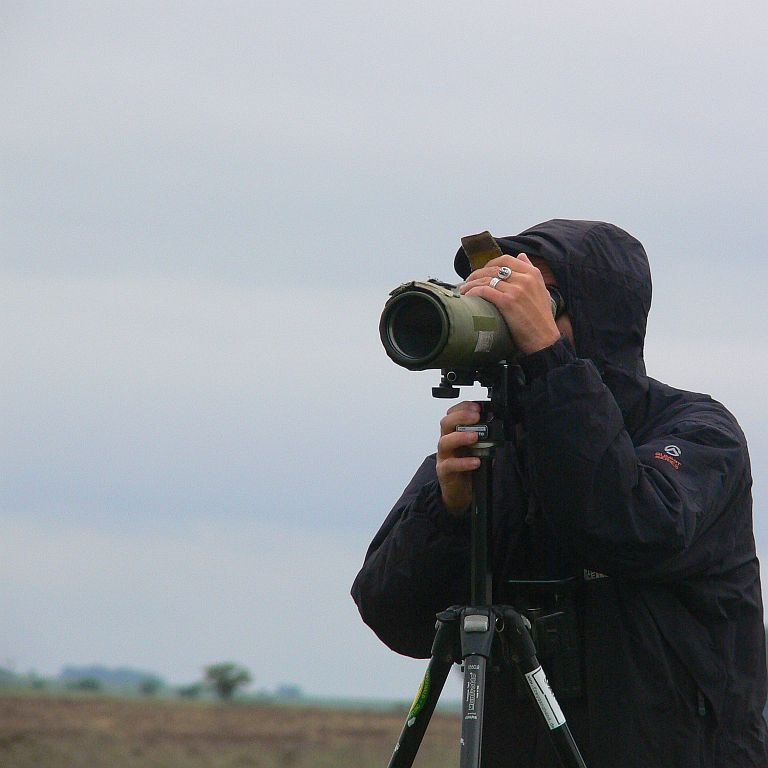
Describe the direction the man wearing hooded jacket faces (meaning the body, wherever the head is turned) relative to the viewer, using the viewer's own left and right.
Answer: facing the viewer and to the left of the viewer
